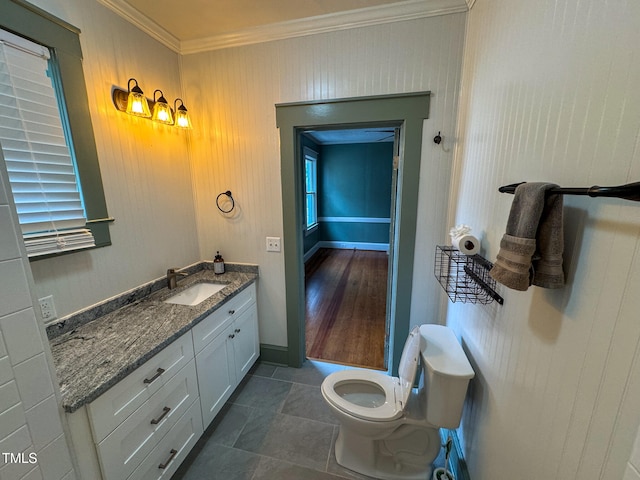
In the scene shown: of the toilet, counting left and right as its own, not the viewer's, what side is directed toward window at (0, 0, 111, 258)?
front

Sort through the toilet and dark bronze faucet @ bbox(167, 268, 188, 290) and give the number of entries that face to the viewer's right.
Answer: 1

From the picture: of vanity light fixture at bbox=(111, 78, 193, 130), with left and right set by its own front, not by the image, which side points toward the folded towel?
front

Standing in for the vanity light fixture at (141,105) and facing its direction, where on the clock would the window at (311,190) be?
The window is roughly at 9 o'clock from the vanity light fixture.

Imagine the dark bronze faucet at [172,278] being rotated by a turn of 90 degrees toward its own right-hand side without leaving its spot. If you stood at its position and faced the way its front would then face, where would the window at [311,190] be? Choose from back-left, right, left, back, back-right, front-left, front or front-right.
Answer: back-left

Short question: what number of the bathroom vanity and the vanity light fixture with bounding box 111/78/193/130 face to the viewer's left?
0

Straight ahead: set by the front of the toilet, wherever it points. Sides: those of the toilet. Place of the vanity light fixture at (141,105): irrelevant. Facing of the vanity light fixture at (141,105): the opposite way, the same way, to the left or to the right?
the opposite way

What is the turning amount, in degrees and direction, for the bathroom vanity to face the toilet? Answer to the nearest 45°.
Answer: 0° — it already faces it

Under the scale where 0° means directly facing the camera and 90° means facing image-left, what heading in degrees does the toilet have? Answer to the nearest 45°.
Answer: approximately 90°

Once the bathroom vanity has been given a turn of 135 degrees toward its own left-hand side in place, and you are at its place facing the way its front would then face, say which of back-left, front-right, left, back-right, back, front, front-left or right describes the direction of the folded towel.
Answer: back-right

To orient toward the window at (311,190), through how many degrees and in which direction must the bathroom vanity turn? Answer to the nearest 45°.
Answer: approximately 90° to its left

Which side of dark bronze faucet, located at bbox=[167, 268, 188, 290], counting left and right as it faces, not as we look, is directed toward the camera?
right
